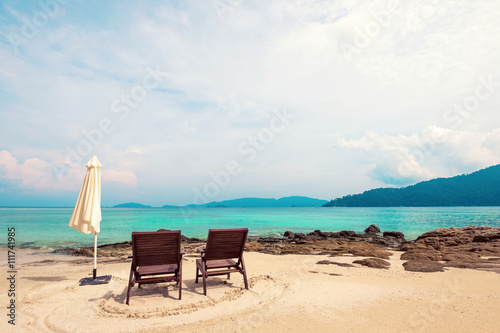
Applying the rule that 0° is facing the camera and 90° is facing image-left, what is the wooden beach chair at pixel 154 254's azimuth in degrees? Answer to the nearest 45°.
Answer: approximately 180°

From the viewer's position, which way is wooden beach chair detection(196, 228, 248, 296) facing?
facing away from the viewer and to the left of the viewer

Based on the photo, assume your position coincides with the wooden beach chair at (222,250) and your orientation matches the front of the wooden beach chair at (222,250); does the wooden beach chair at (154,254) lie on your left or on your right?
on your left

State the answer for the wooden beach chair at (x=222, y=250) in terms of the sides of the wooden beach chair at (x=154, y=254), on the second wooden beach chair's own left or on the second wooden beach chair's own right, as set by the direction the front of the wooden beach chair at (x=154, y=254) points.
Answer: on the second wooden beach chair's own right

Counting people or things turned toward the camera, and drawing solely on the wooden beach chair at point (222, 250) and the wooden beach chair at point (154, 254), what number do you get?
0
